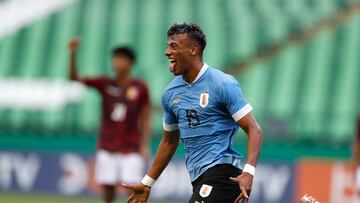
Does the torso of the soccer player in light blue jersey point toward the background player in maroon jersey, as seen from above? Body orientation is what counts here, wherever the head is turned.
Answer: no

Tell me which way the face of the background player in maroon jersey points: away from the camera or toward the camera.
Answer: toward the camera

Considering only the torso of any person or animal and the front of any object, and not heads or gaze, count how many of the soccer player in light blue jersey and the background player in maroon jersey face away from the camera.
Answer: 0

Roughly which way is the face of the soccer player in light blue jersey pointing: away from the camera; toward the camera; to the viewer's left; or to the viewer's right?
to the viewer's left

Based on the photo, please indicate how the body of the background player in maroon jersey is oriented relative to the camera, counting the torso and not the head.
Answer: toward the camera

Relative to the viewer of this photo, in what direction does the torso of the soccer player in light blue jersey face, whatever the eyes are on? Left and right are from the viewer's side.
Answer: facing the viewer and to the left of the viewer

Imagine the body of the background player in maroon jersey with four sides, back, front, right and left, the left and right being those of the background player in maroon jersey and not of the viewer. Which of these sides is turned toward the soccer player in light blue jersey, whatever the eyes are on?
front
